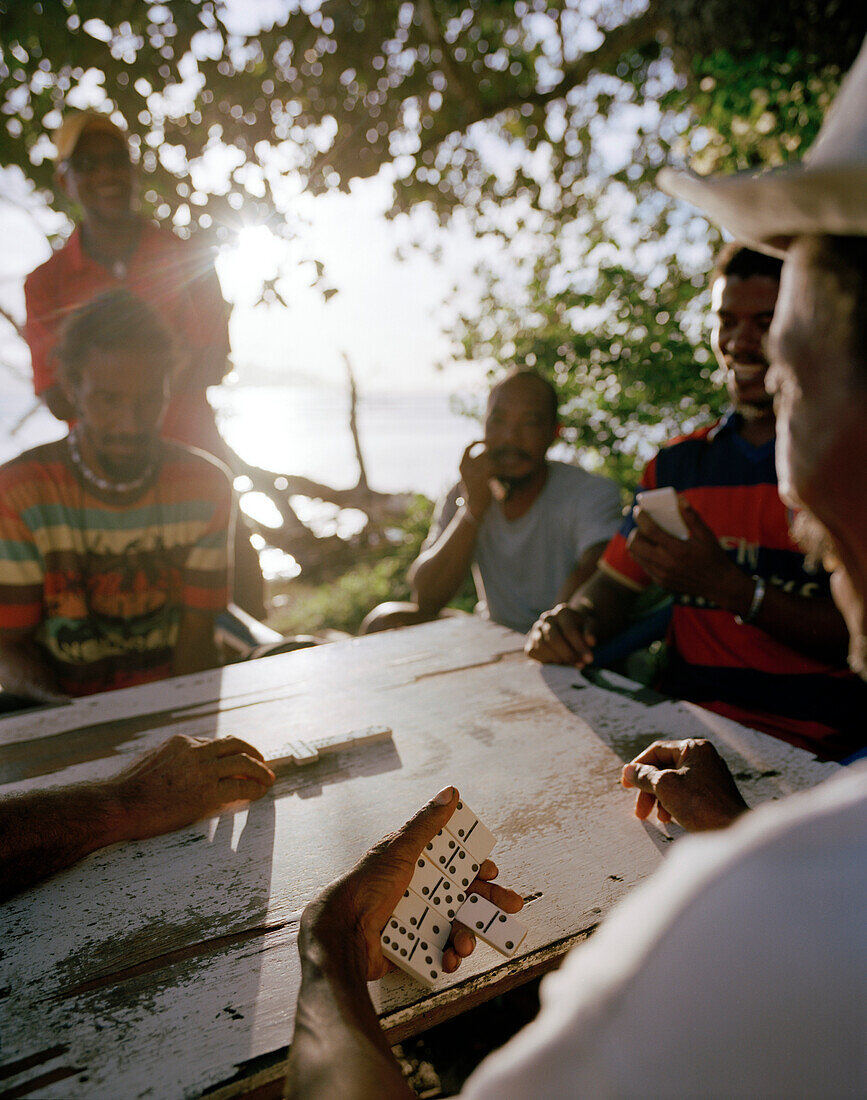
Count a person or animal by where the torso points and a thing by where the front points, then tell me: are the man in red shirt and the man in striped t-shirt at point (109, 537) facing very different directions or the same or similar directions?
same or similar directions

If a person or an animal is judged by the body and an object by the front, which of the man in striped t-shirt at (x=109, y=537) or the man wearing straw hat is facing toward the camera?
the man in striped t-shirt

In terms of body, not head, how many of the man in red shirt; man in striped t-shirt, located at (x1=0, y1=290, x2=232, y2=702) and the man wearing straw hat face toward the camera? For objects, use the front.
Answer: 2

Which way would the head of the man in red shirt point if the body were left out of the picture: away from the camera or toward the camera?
toward the camera

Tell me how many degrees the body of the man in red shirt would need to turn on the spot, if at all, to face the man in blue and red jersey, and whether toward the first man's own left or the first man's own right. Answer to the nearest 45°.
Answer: approximately 45° to the first man's own left

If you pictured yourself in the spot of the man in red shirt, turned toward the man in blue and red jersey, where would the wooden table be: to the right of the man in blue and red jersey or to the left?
right

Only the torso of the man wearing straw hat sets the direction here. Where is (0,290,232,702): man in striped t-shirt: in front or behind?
in front

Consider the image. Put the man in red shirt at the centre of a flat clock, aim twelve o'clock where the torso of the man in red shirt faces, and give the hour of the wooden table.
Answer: The wooden table is roughly at 12 o'clock from the man in red shirt.

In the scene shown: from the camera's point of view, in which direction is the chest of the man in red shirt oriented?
toward the camera

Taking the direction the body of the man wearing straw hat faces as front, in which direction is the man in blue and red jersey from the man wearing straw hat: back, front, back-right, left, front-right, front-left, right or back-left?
front-right

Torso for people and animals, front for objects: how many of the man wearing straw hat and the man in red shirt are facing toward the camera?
1

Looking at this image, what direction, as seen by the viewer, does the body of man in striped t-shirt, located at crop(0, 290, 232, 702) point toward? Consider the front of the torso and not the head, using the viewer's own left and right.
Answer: facing the viewer

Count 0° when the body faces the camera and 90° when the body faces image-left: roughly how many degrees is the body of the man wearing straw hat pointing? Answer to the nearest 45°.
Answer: approximately 135°

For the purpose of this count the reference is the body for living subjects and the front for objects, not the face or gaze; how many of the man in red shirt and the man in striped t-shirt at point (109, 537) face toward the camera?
2

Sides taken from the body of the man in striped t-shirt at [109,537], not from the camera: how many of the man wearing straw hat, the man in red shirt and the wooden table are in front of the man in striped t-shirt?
2

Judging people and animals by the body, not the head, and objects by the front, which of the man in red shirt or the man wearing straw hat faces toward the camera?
the man in red shirt
